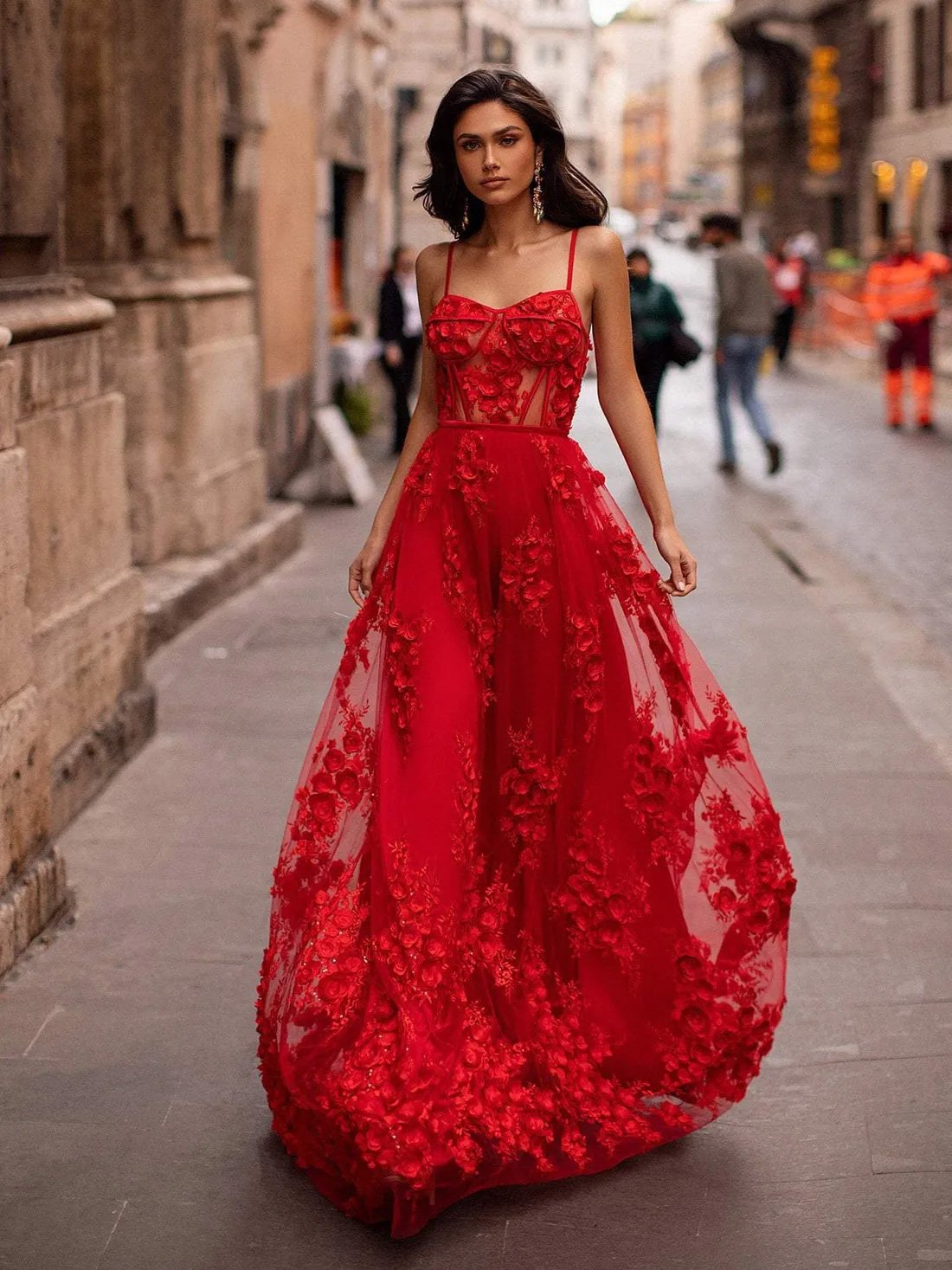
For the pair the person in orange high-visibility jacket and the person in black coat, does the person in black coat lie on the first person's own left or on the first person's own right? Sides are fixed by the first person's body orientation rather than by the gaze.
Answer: on the first person's own right

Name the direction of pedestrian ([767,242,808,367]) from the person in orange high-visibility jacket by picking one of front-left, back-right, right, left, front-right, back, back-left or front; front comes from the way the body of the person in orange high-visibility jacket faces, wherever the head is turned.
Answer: back

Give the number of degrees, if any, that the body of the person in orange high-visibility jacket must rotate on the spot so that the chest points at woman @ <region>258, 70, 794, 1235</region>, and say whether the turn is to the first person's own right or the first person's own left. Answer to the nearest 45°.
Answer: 0° — they already face them

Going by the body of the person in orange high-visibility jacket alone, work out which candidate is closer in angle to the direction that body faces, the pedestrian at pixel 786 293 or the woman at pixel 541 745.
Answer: the woman

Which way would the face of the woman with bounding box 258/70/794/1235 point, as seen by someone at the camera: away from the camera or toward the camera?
toward the camera

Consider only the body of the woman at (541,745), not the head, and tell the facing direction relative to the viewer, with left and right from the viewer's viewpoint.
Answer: facing the viewer

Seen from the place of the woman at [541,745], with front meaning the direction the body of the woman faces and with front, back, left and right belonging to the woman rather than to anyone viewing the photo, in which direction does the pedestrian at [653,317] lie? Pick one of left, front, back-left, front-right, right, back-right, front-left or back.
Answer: back

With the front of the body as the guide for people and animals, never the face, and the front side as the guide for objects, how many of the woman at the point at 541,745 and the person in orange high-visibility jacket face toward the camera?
2

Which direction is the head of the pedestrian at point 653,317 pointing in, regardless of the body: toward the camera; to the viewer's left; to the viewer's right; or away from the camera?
toward the camera

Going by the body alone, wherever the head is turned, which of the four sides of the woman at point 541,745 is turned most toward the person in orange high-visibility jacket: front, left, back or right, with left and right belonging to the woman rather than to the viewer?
back

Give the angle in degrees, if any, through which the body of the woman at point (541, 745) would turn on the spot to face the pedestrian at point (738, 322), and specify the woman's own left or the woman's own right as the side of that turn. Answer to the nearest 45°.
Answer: approximately 180°

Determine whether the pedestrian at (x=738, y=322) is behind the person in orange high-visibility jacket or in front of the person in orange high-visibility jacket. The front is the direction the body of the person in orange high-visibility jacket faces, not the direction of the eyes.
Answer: in front

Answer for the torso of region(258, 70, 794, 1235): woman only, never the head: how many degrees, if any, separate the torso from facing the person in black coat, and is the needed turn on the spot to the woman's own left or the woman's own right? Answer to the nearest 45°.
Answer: approximately 180°

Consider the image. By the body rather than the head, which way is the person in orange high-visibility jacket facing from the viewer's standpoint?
toward the camera
